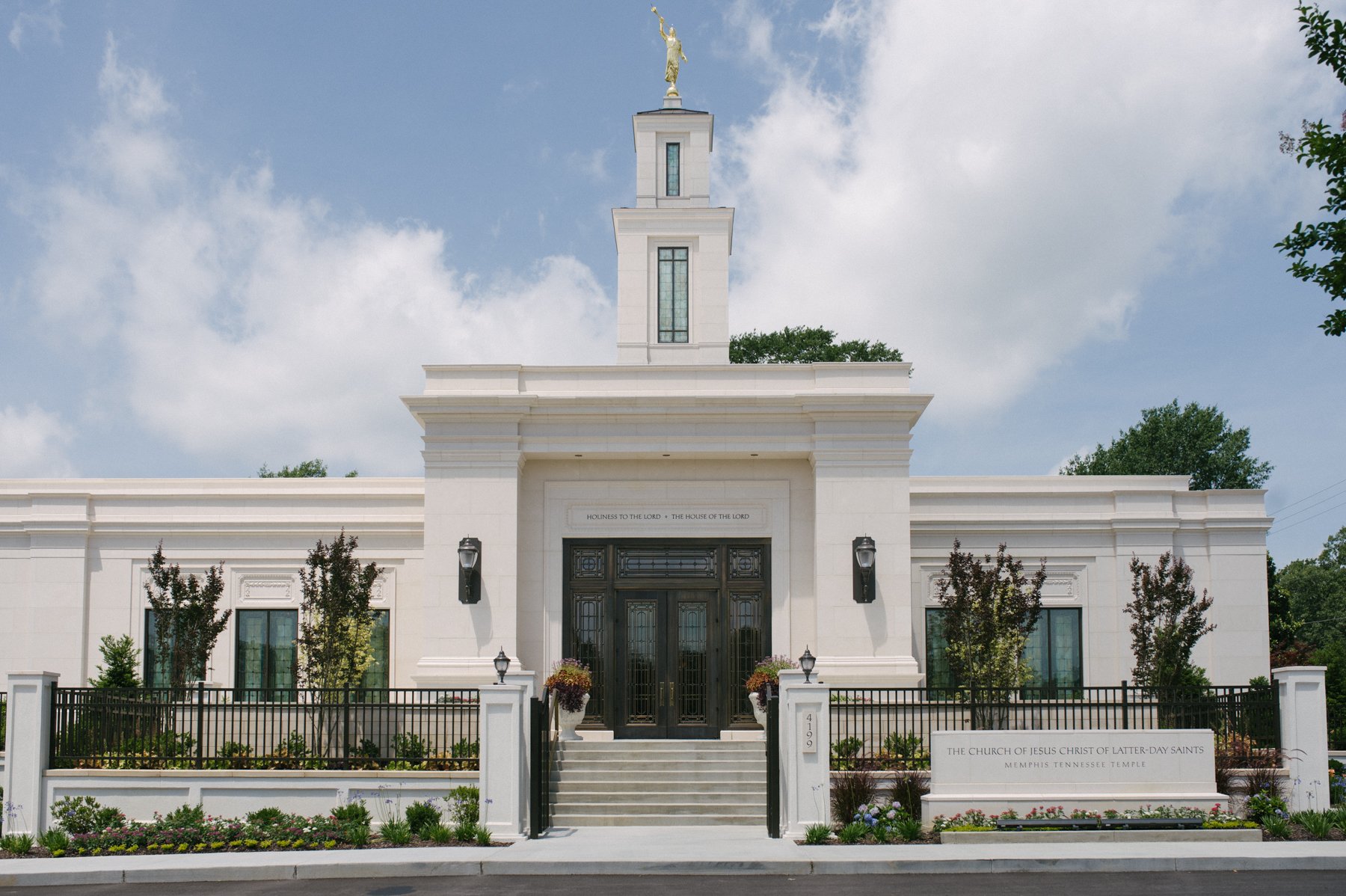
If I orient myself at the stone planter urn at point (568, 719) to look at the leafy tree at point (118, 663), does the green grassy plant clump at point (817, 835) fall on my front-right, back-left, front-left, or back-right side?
back-left

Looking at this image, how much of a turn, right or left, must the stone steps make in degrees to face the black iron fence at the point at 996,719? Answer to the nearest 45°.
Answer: approximately 90° to its left

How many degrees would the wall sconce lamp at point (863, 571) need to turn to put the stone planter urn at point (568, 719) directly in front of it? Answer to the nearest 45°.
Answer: approximately 90° to its right

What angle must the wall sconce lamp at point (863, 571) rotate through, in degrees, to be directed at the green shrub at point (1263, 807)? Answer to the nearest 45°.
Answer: approximately 45° to its left

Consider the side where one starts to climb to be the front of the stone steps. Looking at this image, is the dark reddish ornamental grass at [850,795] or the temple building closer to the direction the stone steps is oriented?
the dark reddish ornamental grass

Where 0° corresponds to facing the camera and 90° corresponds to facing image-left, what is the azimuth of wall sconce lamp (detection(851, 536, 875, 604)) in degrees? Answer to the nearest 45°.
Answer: approximately 0°

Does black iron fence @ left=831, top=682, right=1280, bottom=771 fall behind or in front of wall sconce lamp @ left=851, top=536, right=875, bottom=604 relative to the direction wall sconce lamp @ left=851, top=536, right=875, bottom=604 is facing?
in front

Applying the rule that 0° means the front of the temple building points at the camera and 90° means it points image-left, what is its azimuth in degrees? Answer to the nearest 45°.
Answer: approximately 0°

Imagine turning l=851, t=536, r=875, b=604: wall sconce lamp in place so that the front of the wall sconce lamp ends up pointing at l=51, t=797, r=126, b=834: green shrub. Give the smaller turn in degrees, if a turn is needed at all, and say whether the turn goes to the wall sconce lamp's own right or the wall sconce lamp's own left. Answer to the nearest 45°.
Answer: approximately 45° to the wall sconce lamp's own right

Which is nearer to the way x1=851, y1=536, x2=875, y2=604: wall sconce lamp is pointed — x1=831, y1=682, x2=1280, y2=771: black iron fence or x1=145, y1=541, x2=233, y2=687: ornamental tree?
the black iron fence

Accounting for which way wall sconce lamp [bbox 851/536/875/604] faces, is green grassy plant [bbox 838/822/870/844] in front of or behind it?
in front
